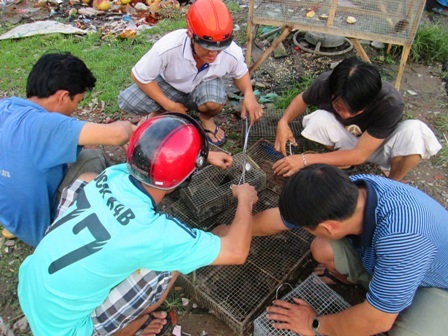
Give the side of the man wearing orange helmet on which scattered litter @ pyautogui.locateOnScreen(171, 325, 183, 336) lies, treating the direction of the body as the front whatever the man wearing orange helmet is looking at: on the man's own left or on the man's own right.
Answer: on the man's own right

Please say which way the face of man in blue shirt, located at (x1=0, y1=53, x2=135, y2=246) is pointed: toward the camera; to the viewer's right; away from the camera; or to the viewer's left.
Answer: to the viewer's right

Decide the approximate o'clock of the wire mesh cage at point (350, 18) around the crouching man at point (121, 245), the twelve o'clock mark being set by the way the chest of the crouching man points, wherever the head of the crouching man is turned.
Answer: The wire mesh cage is roughly at 12 o'clock from the crouching man.

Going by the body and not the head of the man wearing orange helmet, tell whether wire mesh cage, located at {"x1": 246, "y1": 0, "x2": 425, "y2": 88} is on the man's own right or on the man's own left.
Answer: on the man's own left

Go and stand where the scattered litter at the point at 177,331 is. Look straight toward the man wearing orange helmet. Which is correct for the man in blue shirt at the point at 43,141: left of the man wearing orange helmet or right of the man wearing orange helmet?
left

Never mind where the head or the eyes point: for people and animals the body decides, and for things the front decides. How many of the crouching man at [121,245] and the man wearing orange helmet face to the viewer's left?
0

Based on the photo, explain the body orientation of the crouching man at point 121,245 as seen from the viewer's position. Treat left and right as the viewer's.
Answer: facing away from the viewer and to the right of the viewer

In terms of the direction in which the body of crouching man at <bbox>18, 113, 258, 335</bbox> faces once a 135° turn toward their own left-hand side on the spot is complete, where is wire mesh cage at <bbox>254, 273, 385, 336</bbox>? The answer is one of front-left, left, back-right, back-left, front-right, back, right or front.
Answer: back

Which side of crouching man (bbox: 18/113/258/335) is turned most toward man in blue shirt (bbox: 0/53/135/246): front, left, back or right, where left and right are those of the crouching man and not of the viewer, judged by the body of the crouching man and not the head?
left

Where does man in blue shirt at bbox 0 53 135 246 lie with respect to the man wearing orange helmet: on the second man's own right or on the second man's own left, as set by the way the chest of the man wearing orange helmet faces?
on the second man's own right

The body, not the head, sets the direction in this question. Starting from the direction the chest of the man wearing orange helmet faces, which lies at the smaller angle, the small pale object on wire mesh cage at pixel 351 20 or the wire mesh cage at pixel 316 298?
the wire mesh cage

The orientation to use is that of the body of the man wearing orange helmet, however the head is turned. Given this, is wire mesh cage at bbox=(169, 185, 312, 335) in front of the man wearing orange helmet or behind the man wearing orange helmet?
in front
